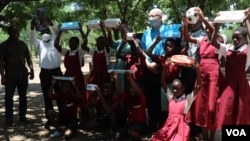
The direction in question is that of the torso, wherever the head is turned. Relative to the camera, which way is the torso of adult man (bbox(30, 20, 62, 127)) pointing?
toward the camera

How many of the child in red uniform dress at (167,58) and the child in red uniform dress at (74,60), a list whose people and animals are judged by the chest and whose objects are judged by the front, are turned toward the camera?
2

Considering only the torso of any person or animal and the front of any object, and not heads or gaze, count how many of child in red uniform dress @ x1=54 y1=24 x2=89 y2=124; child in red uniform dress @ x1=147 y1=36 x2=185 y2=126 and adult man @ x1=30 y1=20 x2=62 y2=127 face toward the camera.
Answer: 3

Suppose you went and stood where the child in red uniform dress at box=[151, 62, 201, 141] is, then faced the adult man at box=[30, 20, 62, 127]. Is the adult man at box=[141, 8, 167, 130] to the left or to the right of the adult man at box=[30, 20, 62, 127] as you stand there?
right

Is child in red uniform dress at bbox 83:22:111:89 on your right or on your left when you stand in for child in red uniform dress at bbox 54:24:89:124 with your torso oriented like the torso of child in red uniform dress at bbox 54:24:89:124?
on your left

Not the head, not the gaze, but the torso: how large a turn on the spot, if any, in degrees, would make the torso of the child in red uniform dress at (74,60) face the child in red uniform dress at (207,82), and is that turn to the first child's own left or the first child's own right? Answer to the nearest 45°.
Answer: approximately 45° to the first child's own left

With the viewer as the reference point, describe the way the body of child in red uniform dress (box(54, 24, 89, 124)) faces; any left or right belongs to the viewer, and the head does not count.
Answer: facing the viewer
